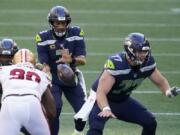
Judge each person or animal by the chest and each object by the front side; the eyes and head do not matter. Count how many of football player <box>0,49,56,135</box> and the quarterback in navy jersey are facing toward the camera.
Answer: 1

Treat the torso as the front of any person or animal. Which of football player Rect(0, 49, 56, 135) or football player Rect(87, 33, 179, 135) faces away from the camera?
football player Rect(0, 49, 56, 135)

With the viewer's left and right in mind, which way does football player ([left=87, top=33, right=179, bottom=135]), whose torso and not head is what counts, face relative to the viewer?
facing the viewer and to the right of the viewer

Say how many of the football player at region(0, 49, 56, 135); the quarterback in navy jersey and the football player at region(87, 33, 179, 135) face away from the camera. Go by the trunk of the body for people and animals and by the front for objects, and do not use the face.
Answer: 1

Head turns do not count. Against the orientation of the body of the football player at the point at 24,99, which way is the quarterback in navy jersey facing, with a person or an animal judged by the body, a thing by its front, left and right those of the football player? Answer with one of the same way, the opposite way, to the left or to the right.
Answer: the opposite way

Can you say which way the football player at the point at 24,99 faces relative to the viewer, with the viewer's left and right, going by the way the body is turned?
facing away from the viewer

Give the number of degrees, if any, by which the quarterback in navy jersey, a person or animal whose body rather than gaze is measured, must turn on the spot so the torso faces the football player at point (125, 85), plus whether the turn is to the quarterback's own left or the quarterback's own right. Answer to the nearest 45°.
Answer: approximately 45° to the quarterback's own left

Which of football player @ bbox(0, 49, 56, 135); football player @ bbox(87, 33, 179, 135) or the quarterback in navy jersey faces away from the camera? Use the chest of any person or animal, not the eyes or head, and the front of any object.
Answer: football player @ bbox(0, 49, 56, 135)

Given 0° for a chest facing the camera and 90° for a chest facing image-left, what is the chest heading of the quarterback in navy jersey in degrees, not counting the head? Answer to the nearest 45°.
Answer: approximately 0°

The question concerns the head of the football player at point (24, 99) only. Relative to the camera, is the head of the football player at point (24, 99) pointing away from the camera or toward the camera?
away from the camera

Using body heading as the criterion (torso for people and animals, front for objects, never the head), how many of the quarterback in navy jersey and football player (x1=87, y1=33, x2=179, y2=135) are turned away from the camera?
0

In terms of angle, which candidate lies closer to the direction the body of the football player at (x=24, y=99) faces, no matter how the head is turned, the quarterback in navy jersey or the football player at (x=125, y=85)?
the quarterback in navy jersey
